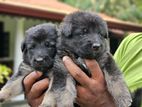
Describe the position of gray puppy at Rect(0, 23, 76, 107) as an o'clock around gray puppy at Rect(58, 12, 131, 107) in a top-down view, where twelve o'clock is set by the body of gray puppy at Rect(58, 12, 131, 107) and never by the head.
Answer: gray puppy at Rect(0, 23, 76, 107) is roughly at 4 o'clock from gray puppy at Rect(58, 12, 131, 107).

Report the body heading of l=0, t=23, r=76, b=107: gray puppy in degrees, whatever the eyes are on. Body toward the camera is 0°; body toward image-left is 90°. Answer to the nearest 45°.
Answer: approximately 0°

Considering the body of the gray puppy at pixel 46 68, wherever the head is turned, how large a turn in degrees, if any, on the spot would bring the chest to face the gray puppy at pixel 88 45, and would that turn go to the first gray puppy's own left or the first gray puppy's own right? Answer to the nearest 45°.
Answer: approximately 90° to the first gray puppy's own left

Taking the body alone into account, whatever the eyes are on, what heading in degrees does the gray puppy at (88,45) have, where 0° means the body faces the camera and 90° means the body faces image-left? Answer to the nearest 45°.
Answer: approximately 315°

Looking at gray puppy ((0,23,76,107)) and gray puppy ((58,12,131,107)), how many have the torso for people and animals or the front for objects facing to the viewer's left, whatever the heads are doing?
0
